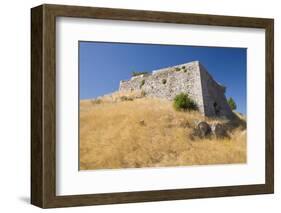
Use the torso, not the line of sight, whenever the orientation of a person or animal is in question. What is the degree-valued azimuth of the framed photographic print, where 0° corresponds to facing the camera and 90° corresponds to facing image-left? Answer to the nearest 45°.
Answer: approximately 315°
